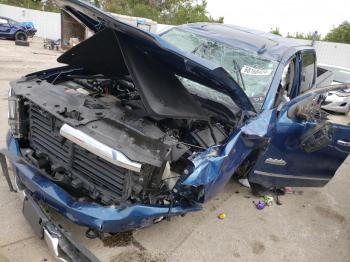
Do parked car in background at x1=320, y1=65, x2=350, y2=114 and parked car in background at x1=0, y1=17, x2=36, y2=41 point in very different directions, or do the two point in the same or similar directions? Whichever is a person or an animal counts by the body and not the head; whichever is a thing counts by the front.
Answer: very different directions

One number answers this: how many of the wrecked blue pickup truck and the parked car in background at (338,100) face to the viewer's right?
0

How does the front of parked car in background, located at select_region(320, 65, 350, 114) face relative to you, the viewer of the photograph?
facing the viewer and to the left of the viewer

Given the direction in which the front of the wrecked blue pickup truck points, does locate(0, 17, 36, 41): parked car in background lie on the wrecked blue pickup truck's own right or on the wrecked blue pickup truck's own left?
on the wrecked blue pickup truck's own right

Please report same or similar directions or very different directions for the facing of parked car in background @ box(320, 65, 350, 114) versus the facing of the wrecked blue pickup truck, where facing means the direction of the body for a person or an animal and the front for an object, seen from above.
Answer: same or similar directions

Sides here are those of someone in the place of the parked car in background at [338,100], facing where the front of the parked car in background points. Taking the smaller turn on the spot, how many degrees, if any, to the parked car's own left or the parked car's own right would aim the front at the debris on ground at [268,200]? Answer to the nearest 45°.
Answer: approximately 45° to the parked car's own left

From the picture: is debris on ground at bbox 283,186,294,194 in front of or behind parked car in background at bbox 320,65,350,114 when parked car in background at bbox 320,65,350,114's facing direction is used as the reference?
in front
